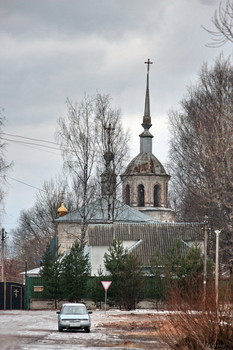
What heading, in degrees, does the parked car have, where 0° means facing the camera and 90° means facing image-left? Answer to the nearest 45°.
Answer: approximately 0°
